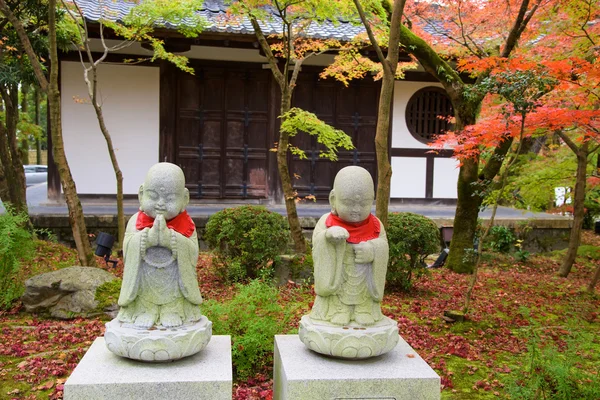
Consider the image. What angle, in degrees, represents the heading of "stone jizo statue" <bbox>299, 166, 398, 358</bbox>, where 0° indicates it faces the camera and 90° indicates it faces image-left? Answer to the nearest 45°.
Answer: approximately 0°

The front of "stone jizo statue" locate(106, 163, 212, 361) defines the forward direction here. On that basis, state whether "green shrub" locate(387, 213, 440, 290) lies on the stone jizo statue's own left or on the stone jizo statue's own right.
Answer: on the stone jizo statue's own left

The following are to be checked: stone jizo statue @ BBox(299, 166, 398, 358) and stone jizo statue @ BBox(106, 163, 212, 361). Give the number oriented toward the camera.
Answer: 2

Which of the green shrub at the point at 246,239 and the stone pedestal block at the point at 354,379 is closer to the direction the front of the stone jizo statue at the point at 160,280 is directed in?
the stone pedestal block

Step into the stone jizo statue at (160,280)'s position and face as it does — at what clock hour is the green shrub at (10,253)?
The green shrub is roughly at 5 o'clock from the stone jizo statue.

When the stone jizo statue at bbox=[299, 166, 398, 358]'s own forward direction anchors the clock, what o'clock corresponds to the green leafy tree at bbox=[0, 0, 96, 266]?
The green leafy tree is roughly at 4 o'clock from the stone jizo statue.

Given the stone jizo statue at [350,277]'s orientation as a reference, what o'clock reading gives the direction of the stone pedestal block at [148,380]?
The stone pedestal block is roughly at 2 o'clock from the stone jizo statue.

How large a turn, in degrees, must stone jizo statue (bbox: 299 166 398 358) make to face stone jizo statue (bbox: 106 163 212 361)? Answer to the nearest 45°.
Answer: approximately 90° to its right

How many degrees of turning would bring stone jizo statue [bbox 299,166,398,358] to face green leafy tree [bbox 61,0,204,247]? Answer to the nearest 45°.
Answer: approximately 135° to its right

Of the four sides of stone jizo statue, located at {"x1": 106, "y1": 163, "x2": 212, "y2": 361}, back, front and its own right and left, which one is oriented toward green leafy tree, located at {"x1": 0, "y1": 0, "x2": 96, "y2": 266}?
back

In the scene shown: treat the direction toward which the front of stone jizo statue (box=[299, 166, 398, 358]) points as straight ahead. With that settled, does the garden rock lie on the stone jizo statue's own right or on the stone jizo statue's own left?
on the stone jizo statue's own right

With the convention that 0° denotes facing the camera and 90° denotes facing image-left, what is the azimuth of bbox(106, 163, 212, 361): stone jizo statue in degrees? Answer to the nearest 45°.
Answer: approximately 0°
